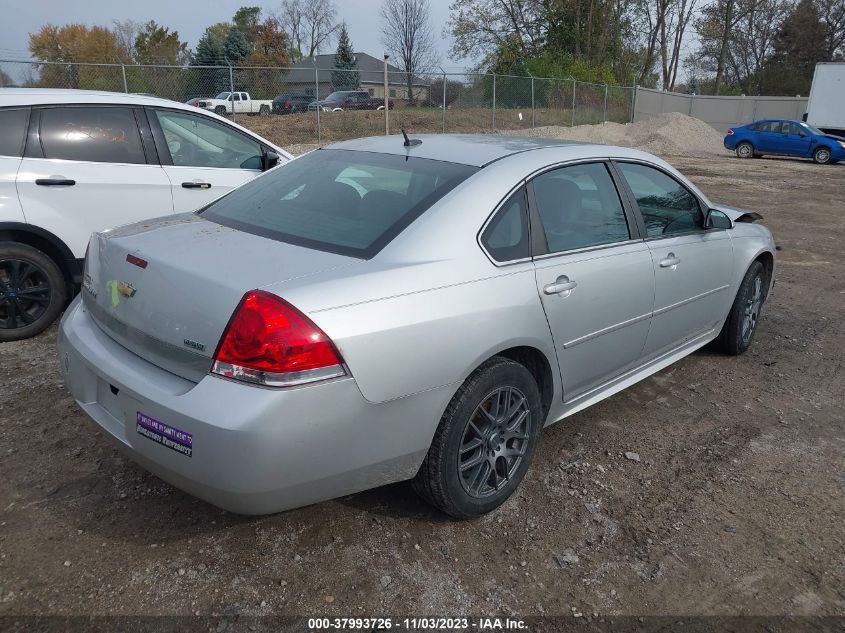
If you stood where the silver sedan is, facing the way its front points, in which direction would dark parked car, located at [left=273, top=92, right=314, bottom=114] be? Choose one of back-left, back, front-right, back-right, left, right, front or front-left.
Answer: front-left

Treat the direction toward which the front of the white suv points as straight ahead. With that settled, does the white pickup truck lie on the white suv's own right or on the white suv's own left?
on the white suv's own left

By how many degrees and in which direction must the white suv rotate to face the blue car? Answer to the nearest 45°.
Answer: approximately 45° to its left

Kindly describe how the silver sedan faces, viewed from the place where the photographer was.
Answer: facing away from the viewer and to the right of the viewer

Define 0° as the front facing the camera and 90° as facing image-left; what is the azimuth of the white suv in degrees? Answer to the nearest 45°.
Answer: approximately 270°

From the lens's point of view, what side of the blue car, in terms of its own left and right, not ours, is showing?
right

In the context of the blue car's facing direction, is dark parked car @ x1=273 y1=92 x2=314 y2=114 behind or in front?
behind

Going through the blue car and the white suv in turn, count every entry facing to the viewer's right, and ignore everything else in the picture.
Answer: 2
